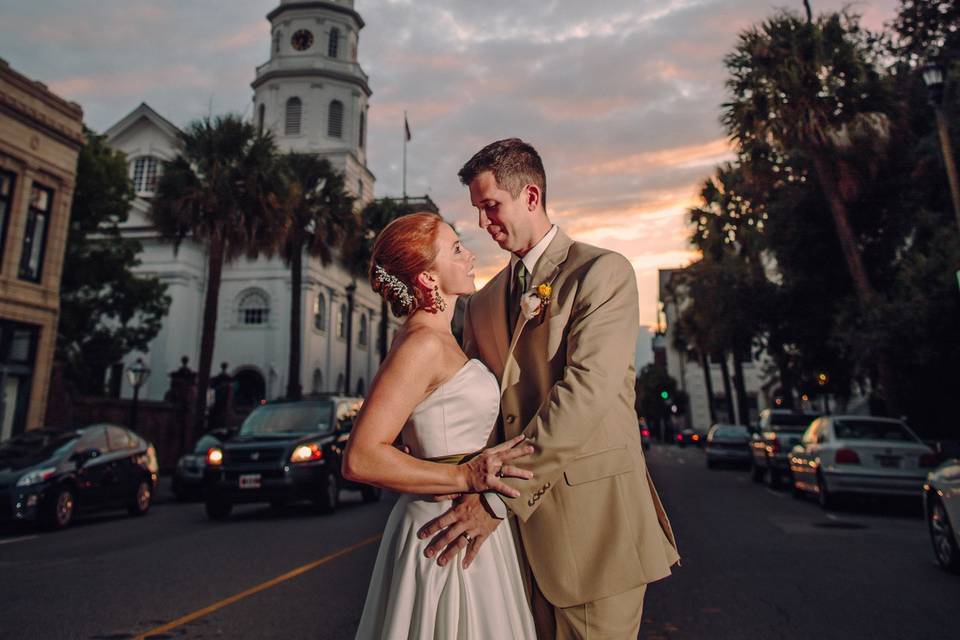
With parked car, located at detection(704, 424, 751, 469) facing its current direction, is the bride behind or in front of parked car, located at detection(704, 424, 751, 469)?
behind

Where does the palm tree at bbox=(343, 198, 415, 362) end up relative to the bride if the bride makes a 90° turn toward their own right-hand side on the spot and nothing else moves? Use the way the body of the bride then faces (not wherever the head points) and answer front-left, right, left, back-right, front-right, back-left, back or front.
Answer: back

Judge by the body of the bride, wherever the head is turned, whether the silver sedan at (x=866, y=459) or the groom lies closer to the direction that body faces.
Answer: the groom

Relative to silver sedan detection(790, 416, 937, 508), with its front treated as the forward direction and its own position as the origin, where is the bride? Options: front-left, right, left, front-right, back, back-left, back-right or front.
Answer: back-left

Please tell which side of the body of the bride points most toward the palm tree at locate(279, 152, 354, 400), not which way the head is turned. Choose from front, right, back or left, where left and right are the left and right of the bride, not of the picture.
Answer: left

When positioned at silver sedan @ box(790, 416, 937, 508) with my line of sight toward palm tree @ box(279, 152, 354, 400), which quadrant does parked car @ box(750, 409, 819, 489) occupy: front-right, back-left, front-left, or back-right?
front-right

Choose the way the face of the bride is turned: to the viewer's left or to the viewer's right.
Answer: to the viewer's right

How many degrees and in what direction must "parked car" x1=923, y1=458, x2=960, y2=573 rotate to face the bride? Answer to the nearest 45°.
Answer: approximately 135° to its left

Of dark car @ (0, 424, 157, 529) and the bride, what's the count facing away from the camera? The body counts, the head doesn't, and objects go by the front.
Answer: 0

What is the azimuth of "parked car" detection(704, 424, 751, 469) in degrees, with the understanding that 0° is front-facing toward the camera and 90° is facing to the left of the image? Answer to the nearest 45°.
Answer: approximately 180°

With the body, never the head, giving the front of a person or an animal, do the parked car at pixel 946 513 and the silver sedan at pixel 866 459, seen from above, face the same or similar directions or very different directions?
same or similar directions

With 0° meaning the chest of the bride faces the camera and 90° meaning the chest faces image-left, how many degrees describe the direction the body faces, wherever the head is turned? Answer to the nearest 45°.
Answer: approximately 270°

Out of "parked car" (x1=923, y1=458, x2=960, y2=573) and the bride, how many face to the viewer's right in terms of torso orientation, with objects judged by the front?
1

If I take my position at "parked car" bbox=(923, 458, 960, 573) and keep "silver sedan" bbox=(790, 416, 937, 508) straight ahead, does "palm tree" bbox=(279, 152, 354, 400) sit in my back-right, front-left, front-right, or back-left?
front-left

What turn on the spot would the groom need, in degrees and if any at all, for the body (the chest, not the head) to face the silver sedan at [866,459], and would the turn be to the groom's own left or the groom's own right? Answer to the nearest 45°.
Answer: approximately 180°

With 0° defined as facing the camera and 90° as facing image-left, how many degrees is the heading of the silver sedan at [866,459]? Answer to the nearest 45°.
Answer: approximately 135°

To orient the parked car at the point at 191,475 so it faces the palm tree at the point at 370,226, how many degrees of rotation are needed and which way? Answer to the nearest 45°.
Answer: approximately 180°

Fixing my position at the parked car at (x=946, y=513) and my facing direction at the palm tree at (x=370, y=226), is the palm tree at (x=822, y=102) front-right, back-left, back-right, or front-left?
front-right
